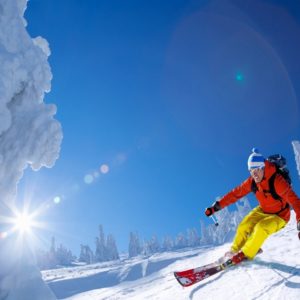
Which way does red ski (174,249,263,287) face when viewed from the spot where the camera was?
facing the viewer and to the left of the viewer

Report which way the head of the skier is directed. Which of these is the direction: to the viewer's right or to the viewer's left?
to the viewer's left

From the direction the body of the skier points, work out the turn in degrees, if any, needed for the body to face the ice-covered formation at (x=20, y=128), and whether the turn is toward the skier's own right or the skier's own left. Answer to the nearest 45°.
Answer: approximately 45° to the skier's own right

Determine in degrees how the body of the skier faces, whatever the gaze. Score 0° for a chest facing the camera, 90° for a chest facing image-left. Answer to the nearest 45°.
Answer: approximately 45°
